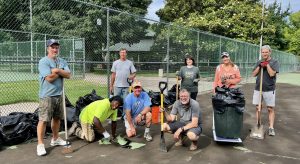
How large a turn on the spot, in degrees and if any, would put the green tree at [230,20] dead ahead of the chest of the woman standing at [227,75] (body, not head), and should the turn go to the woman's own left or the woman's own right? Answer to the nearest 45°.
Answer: approximately 180°

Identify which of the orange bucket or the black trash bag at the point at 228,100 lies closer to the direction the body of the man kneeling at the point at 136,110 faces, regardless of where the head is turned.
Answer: the black trash bag

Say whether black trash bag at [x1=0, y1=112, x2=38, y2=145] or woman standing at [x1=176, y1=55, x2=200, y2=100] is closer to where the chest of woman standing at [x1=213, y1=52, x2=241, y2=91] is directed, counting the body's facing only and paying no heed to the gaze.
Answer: the black trash bag

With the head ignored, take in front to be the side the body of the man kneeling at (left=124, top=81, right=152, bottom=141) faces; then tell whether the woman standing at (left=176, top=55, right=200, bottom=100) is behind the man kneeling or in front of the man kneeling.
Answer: behind

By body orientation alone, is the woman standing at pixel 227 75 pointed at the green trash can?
yes

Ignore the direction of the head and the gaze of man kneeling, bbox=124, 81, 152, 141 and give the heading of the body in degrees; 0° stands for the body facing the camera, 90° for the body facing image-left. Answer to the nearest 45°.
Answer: approximately 0°

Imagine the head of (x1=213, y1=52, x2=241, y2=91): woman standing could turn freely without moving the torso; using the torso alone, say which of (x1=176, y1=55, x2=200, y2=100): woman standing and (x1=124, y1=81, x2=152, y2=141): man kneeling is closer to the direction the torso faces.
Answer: the man kneeling
